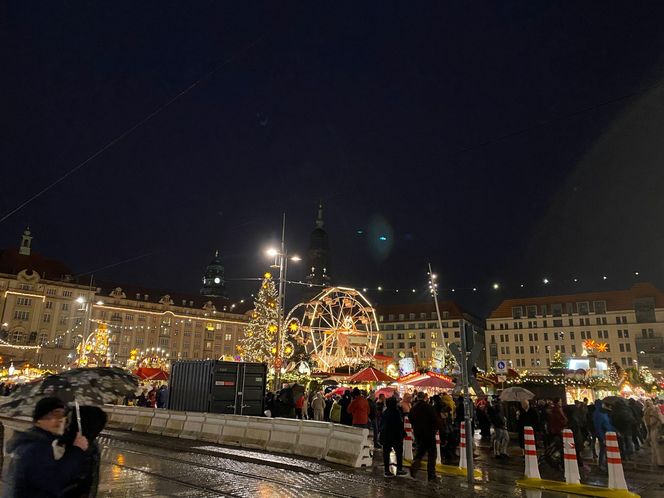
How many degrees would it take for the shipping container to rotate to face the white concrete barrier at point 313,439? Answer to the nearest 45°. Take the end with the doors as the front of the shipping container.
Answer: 0° — it already faces it

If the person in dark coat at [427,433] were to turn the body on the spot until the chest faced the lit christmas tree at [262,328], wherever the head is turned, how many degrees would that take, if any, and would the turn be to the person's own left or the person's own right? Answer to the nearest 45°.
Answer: approximately 45° to the person's own left

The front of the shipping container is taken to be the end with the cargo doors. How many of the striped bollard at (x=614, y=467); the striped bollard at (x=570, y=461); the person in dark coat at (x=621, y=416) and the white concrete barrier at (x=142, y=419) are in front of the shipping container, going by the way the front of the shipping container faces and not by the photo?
3

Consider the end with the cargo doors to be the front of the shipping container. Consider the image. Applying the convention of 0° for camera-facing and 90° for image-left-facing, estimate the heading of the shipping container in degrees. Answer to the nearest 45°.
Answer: approximately 315°

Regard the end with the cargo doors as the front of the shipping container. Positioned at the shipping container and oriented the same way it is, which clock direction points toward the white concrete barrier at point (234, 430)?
The white concrete barrier is roughly at 1 o'clock from the shipping container.

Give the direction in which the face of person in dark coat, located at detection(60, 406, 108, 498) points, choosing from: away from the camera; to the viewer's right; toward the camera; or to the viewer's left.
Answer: away from the camera

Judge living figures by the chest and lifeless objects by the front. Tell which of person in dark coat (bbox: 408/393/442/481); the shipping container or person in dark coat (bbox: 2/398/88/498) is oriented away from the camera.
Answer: person in dark coat (bbox: 408/393/442/481)

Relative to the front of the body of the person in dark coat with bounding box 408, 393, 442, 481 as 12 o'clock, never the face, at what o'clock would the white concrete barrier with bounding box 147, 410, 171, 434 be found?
The white concrete barrier is roughly at 10 o'clock from the person in dark coat.
